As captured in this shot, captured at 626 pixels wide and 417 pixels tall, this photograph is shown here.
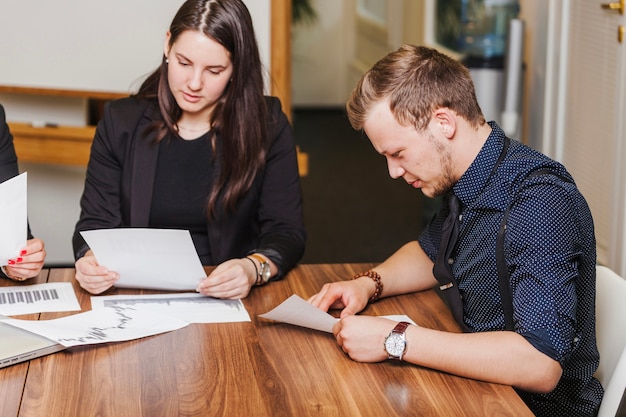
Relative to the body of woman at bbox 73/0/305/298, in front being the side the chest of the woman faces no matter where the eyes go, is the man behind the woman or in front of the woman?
in front

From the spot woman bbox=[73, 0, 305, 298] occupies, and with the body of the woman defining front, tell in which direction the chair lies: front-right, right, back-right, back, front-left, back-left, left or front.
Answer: front-left

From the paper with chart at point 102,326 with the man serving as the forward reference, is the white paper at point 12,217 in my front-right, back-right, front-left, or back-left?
back-left

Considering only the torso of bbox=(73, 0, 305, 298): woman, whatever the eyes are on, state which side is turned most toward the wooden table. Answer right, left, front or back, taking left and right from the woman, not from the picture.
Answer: front

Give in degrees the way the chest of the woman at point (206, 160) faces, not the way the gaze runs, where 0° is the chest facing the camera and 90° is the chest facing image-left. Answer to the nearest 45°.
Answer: approximately 0°

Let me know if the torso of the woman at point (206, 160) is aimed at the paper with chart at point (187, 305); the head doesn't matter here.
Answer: yes

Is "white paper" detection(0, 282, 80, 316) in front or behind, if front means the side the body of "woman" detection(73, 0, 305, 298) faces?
in front

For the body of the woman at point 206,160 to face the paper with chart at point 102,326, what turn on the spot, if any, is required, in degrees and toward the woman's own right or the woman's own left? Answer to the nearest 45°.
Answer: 0° — they already face it

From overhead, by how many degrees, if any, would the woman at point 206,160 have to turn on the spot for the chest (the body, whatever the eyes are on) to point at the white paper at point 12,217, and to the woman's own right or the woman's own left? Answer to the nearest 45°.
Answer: approximately 45° to the woman's own right
